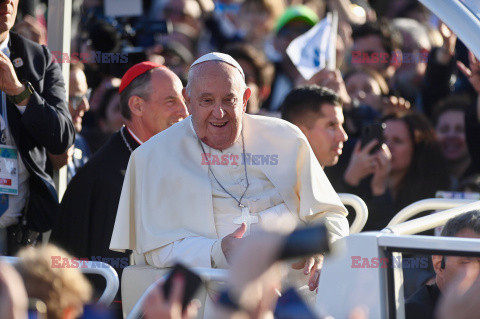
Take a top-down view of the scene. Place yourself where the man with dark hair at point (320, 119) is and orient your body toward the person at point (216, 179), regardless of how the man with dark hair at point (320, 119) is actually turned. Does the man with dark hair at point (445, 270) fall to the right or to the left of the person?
left

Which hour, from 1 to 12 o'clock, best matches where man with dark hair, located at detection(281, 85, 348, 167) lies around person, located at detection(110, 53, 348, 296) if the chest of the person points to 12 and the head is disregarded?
The man with dark hair is roughly at 7 o'clock from the person.

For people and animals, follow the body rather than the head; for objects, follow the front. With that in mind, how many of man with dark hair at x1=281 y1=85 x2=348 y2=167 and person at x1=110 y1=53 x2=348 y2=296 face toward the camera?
1

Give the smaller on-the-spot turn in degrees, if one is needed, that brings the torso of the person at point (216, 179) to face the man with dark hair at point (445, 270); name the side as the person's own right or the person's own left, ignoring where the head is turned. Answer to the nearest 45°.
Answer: approximately 45° to the person's own left

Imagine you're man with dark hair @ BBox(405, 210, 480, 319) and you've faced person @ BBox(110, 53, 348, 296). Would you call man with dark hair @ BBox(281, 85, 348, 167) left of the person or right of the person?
right

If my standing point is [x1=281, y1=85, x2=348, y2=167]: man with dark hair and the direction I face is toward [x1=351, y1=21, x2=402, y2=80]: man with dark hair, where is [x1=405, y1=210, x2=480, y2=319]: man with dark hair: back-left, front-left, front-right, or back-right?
back-right
